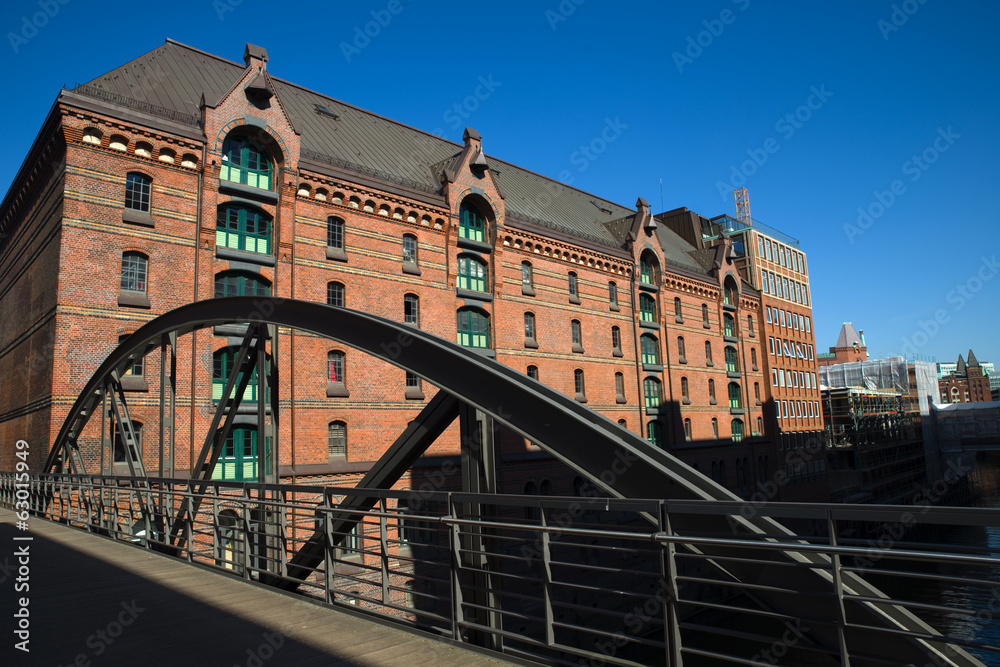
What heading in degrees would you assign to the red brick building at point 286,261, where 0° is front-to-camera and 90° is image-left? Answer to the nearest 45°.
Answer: approximately 315°

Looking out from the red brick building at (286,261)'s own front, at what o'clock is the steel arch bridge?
The steel arch bridge is roughly at 1 o'clock from the red brick building.
